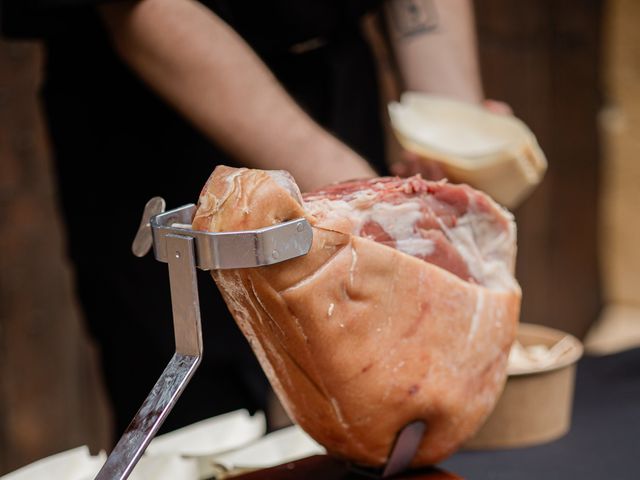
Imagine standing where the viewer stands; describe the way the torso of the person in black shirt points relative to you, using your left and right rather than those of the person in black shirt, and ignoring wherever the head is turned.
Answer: facing the viewer and to the right of the viewer

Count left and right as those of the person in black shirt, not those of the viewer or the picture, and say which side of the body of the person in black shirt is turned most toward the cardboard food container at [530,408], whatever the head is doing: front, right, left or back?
front

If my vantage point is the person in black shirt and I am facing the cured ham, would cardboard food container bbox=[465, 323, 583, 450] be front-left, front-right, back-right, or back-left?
front-left

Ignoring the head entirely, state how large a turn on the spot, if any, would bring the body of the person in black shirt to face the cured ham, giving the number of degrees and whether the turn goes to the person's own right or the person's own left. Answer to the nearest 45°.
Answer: approximately 45° to the person's own right

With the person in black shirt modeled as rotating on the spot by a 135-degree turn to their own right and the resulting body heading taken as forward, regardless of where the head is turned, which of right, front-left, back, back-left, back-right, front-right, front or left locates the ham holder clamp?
left
